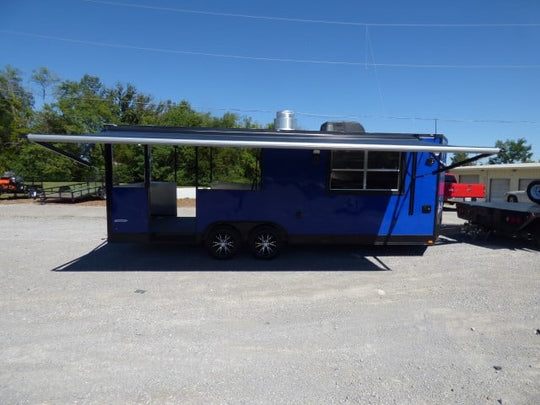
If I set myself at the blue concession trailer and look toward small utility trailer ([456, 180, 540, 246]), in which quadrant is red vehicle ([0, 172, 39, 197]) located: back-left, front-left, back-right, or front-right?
back-left

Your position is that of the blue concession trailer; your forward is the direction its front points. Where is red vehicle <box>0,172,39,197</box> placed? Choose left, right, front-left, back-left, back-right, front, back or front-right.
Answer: back-left

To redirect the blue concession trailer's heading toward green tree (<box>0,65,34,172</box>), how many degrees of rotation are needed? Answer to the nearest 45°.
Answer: approximately 135° to its left

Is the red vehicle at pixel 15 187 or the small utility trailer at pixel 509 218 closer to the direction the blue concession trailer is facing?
the small utility trailer

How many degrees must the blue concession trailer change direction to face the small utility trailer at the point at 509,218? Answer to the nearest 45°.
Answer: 0° — it already faces it

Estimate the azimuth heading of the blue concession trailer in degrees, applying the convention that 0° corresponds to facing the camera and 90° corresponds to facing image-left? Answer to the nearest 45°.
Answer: approximately 270°
